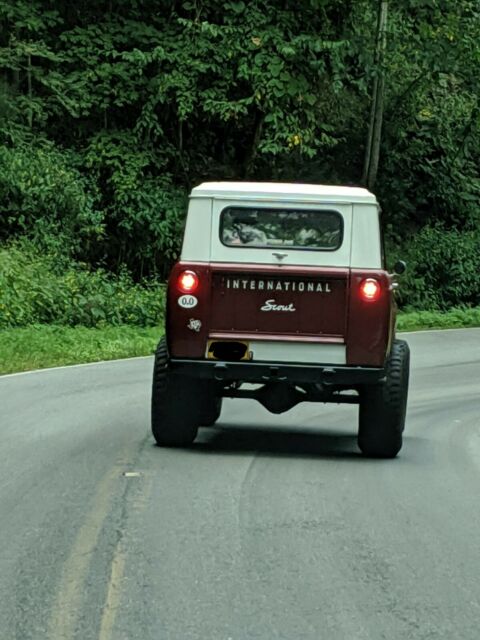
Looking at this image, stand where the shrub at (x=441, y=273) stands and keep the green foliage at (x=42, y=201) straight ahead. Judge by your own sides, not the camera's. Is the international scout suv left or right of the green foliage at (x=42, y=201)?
left

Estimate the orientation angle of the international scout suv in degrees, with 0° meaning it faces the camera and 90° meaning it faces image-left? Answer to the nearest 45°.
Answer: approximately 180°

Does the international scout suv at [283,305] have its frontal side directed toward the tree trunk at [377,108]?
yes

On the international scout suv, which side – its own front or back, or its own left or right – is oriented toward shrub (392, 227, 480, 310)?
front
